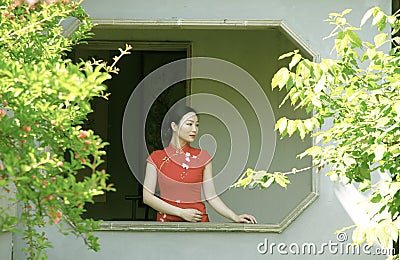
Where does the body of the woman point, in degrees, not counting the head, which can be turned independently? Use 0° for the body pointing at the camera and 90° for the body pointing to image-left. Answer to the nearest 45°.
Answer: approximately 0°
